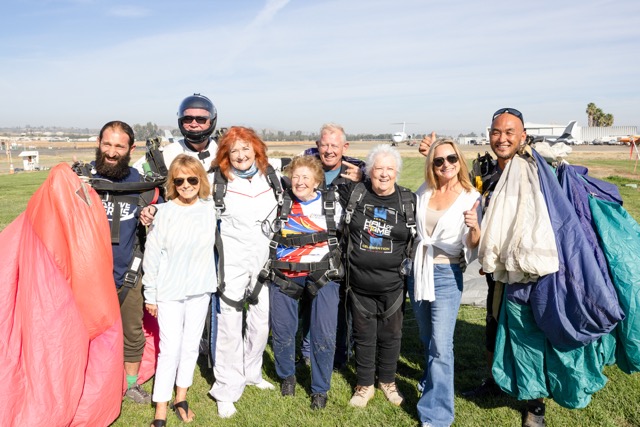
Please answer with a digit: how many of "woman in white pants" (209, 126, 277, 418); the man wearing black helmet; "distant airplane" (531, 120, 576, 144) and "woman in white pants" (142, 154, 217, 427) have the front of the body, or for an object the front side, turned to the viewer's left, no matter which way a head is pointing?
1

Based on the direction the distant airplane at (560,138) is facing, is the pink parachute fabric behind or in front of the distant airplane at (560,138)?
in front

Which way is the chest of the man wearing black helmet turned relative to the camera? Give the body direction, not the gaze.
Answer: toward the camera

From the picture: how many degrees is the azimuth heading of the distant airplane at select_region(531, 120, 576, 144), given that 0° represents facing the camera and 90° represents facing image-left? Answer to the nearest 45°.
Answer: approximately 90°

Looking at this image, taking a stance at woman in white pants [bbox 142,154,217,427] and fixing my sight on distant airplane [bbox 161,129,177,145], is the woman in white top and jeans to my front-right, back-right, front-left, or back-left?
back-right

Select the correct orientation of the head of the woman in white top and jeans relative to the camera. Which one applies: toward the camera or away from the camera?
toward the camera

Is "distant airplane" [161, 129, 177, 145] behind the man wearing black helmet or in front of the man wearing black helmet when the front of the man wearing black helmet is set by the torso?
behind

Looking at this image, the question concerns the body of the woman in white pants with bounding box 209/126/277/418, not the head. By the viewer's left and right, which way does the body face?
facing the viewer

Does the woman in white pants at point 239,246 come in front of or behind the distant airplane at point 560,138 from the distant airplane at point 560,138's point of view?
in front

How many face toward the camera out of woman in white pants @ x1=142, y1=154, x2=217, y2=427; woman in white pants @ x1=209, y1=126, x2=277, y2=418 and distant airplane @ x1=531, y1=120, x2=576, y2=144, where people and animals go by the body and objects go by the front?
2

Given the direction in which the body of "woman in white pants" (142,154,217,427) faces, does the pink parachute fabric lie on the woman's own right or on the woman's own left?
on the woman's own right

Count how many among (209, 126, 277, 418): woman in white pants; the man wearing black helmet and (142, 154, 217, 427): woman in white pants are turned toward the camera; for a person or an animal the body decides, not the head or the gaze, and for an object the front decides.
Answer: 3

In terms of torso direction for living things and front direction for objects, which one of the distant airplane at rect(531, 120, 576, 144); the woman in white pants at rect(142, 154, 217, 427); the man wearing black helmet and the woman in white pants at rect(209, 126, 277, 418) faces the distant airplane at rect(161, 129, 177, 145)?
the distant airplane at rect(531, 120, 576, 144)

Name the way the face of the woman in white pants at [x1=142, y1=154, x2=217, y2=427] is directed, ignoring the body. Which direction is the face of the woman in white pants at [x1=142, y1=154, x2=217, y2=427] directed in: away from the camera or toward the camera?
toward the camera

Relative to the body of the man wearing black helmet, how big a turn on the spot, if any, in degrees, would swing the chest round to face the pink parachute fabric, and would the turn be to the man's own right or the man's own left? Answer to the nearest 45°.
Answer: approximately 45° to the man's own right

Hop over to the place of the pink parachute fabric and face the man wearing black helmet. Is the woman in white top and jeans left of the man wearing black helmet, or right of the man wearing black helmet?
right

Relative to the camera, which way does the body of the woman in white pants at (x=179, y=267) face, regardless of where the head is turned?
toward the camera

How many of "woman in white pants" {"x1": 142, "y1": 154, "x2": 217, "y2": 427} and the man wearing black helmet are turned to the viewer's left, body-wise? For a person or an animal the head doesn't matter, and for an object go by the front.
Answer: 0
